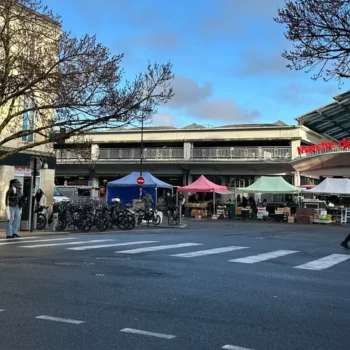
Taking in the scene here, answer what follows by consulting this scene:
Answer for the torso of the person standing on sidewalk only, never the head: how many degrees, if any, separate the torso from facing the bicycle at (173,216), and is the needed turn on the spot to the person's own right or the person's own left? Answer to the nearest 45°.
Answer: approximately 45° to the person's own left

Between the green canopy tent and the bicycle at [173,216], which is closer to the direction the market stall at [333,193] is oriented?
the bicycle

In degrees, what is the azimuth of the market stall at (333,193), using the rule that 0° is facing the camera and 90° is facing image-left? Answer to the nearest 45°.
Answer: approximately 0°

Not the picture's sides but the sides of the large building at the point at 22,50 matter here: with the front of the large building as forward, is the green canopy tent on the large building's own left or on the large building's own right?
on the large building's own left

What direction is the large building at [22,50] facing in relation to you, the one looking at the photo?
facing the viewer and to the right of the viewer

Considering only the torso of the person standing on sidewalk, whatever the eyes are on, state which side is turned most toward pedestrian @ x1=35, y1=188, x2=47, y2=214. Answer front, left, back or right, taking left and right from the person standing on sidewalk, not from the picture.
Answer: left

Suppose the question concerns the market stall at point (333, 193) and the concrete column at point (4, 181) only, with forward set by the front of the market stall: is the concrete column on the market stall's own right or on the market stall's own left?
on the market stall's own right
